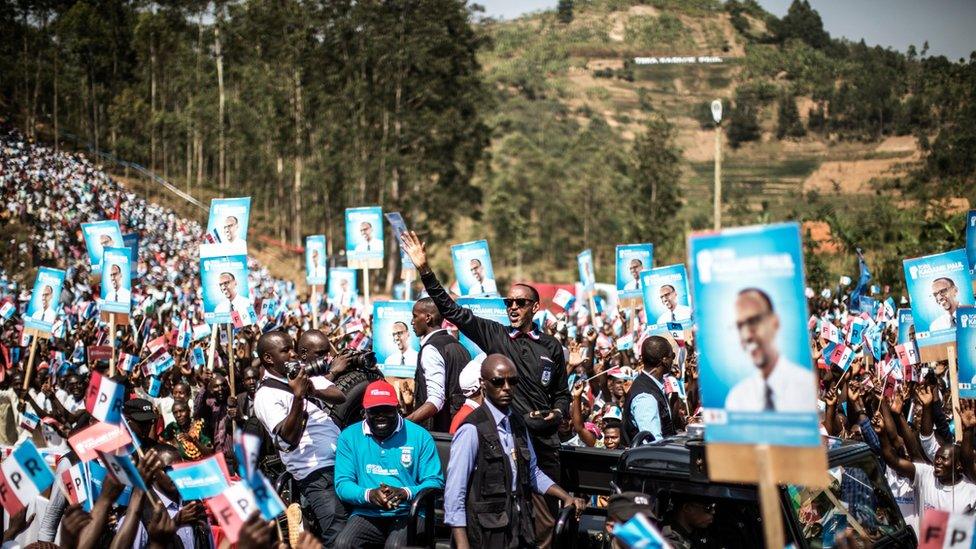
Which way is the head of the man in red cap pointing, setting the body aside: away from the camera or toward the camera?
toward the camera

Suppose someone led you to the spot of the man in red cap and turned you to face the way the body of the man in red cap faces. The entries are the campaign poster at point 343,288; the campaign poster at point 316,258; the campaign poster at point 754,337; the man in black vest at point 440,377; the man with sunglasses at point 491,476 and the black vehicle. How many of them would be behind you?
3

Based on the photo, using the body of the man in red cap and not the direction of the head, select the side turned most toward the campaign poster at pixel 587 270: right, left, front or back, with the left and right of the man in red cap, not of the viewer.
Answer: back

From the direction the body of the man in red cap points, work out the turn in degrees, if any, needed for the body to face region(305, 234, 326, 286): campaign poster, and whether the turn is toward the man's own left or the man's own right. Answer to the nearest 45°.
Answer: approximately 180°

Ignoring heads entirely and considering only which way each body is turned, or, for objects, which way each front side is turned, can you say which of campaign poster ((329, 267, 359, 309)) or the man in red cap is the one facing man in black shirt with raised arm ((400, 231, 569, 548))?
the campaign poster

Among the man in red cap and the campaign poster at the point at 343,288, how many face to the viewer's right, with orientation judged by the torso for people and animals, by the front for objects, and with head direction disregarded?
0

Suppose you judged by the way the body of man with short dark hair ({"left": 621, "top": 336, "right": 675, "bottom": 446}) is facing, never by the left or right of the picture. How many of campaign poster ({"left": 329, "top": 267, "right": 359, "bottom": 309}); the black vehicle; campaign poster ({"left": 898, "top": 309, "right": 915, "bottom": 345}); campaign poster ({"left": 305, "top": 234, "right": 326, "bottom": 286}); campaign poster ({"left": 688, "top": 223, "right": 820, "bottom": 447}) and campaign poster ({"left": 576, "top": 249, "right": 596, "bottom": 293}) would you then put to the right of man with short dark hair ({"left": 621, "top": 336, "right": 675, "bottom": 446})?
2

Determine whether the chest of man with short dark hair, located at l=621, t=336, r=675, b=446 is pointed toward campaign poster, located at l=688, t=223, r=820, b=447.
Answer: no

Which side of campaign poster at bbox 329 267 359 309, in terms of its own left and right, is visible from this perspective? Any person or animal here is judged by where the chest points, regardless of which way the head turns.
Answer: front

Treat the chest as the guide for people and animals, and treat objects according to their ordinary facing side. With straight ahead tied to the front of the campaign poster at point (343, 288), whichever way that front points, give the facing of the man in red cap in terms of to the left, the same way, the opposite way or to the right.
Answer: the same way

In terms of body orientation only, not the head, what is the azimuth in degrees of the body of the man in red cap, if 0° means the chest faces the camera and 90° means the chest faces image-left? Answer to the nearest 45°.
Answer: approximately 0°

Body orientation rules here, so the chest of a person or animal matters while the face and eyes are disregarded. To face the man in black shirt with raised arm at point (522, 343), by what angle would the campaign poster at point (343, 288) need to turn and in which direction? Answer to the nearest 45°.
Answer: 0° — it already faces them
